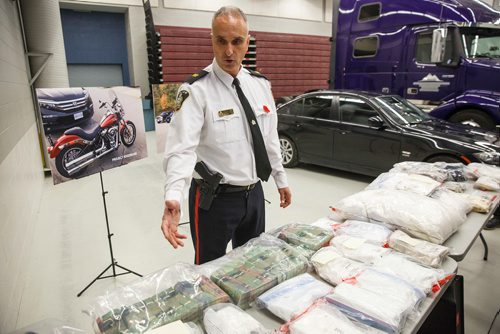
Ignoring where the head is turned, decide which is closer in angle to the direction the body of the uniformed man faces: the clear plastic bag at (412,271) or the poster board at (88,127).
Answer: the clear plastic bag

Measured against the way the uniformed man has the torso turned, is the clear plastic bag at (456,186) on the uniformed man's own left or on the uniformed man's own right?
on the uniformed man's own left

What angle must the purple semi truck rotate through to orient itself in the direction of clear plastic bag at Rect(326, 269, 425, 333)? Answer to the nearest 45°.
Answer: approximately 45° to its right

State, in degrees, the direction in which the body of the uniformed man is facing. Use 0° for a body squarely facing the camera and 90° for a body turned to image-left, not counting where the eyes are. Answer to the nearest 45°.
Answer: approximately 315°

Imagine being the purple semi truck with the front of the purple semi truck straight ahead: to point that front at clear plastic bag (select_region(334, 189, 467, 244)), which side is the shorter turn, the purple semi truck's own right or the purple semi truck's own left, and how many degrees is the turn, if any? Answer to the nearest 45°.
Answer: approximately 45° to the purple semi truck's own right

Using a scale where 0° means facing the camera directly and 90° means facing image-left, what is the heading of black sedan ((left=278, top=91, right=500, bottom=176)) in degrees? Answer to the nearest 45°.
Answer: approximately 315°

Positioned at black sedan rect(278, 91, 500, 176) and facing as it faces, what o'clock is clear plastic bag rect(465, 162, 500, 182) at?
The clear plastic bag is roughly at 1 o'clock from the black sedan.

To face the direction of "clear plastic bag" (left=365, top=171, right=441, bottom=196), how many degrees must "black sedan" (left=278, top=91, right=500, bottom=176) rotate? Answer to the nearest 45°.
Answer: approximately 45° to its right
